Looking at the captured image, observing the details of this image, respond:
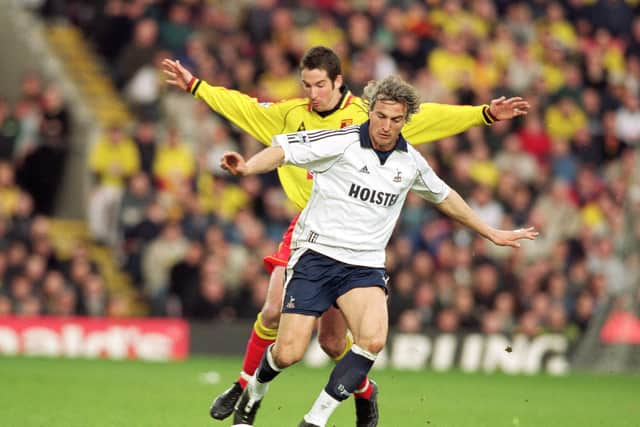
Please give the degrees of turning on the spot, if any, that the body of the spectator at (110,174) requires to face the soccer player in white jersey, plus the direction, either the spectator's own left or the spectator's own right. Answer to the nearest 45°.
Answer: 0° — they already face them

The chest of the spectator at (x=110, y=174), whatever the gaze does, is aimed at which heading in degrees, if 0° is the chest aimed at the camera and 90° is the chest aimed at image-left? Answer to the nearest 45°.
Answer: approximately 0°

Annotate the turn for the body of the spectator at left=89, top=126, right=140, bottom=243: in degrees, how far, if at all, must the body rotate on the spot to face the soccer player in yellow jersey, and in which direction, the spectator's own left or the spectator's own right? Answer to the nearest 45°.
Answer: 0° — they already face them
